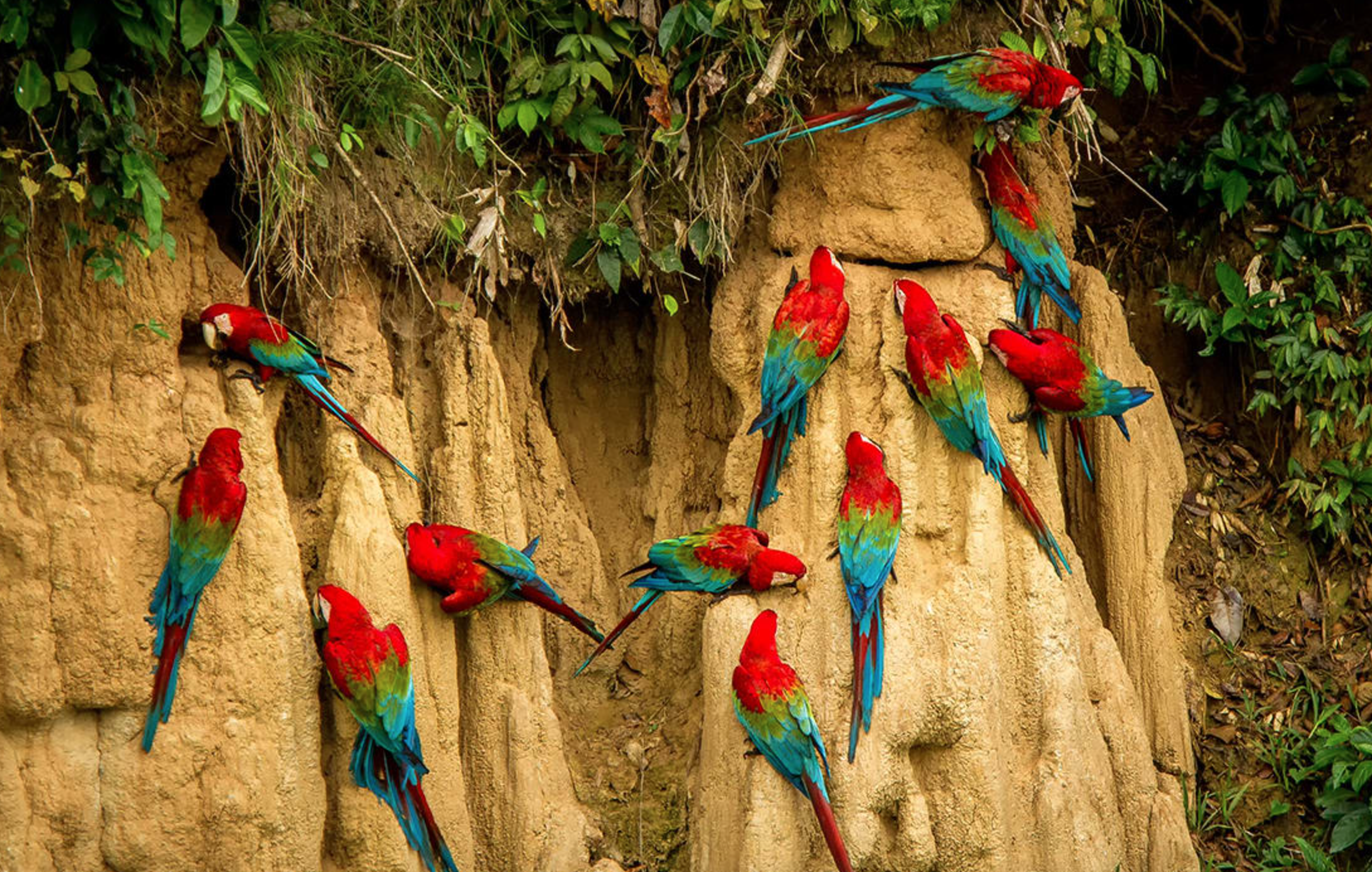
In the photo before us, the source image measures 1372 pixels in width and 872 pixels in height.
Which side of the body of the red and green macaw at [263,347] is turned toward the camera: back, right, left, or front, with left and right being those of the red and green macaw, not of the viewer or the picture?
left

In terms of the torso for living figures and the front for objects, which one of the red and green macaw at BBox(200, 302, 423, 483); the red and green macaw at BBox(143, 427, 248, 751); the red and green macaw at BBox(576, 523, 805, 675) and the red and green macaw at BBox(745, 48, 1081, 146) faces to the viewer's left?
the red and green macaw at BBox(200, 302, 423, 483)

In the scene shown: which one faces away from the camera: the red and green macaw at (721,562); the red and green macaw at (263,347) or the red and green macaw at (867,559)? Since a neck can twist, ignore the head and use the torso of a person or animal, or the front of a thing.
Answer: the red and green macaw at (867,559)

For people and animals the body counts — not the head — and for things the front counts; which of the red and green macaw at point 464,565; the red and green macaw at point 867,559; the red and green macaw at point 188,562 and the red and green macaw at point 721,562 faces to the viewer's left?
the red and green macaw at point 464,565

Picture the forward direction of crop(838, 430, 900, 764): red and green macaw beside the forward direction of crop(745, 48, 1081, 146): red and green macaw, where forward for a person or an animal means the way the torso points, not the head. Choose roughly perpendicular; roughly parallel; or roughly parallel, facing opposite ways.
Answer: roughly perpendicular

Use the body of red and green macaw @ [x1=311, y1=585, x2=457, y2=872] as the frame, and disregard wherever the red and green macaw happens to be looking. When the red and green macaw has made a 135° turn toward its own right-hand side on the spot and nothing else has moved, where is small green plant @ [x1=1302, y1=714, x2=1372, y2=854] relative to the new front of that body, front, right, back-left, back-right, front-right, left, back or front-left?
front

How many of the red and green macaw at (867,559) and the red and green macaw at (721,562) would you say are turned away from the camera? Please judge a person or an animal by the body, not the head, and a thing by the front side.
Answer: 1

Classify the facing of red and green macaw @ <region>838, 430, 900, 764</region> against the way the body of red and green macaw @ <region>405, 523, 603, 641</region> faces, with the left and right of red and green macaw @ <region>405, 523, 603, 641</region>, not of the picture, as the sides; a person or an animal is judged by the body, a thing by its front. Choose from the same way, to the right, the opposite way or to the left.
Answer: to the right

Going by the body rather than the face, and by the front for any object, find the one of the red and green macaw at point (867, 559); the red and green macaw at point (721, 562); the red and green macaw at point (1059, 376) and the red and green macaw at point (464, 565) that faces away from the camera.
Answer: the red and green macaw at point (867, 559)

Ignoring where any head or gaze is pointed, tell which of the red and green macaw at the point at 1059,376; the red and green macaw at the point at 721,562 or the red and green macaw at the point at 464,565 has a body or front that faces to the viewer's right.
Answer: the red and green macaw at the point at 721,562

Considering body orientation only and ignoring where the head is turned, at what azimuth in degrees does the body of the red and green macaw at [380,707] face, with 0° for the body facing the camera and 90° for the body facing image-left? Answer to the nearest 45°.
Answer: approximately 135°

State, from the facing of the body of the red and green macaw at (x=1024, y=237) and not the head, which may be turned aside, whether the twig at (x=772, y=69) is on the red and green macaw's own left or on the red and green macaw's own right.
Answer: on the red and green macaw's own left

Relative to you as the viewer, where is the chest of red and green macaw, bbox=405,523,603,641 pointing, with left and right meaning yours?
facing to the left of the viewer

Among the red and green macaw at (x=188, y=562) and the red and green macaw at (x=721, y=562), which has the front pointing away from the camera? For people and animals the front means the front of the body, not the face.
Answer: the red and green macaw at (x=188, y=562)

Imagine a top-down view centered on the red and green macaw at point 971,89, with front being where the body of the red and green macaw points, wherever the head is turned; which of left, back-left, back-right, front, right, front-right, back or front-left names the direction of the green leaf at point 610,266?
back
